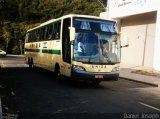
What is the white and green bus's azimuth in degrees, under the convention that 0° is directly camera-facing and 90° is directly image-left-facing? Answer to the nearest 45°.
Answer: approximately 315°
